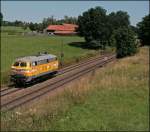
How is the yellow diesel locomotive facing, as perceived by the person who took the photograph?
facing the viewer and to the left of the viewer
